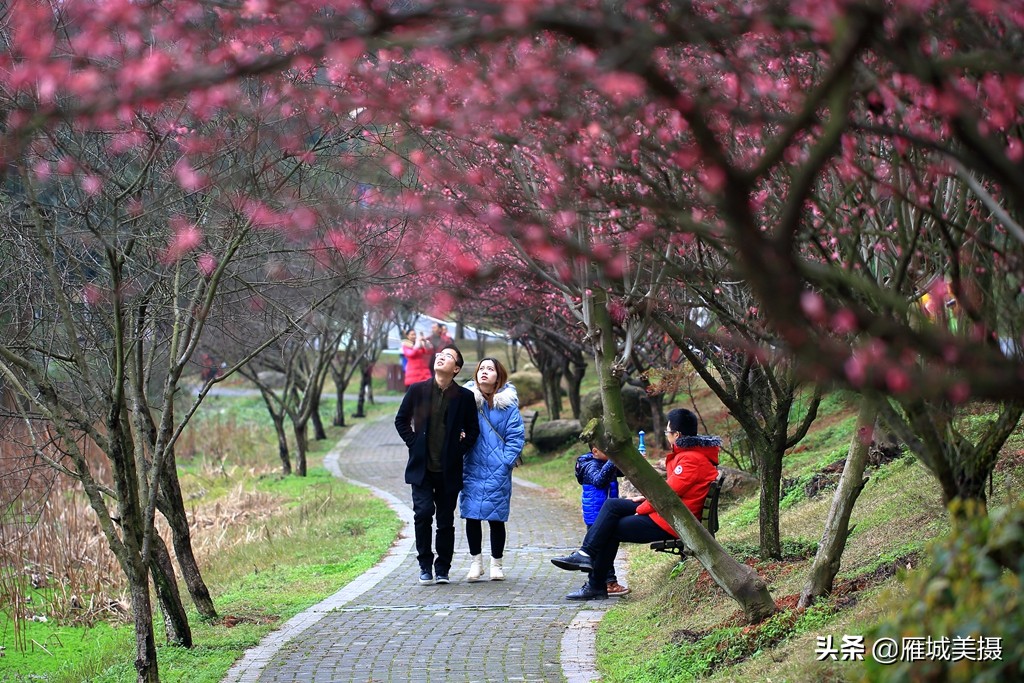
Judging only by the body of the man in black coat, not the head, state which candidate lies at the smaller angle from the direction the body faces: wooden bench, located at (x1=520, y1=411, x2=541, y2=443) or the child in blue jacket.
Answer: the child in blue jacket

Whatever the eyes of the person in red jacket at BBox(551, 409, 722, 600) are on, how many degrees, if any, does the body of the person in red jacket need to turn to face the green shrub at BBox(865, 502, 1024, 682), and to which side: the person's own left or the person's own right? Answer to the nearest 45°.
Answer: approximately 90° to the person's own left

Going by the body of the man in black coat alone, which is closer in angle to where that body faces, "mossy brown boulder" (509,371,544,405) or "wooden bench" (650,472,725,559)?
the wooden bench

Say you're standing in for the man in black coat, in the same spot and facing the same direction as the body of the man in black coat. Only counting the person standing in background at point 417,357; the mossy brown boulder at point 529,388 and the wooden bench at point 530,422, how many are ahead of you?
0

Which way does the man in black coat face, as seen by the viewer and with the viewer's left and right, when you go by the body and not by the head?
facing the viewer

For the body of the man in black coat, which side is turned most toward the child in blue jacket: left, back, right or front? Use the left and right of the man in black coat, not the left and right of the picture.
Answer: left

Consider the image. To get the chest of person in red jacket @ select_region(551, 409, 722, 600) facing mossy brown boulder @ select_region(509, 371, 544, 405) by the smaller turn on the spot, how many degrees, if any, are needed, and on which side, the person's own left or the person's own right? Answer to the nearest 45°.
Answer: approximately 90° to the person's own right

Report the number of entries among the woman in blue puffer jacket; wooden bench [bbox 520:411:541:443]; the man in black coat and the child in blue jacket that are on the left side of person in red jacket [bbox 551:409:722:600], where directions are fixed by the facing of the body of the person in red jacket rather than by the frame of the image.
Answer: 0

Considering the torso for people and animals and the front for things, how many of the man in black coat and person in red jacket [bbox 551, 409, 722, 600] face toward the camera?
1

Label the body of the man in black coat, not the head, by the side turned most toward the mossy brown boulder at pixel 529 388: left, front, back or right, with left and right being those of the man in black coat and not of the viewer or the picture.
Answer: back

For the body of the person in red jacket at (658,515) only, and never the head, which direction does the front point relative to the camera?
to the viewer's left

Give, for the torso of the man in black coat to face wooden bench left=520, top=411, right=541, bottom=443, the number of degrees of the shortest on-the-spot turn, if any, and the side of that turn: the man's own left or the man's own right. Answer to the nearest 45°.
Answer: approximately 180°

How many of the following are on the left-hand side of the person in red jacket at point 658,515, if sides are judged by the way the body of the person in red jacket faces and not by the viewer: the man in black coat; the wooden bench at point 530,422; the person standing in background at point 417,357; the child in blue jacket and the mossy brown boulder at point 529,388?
0

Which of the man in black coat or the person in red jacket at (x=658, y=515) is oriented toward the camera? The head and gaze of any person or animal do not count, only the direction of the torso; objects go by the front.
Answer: the man in black coat

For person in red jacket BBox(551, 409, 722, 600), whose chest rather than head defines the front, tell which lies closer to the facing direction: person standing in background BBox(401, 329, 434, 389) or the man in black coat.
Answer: the man in black coat

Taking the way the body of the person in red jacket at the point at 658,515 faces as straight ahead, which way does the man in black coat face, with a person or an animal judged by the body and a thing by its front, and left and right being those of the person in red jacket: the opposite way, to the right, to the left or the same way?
to the left
